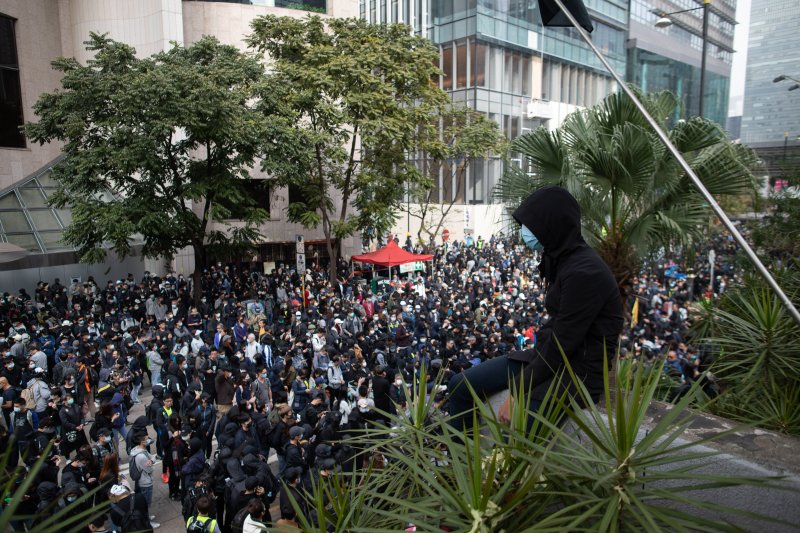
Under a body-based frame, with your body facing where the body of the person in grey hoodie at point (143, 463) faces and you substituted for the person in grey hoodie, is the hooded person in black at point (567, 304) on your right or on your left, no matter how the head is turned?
on your right

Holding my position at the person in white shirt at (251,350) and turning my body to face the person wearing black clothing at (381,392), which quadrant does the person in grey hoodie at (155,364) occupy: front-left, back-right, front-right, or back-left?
back-right

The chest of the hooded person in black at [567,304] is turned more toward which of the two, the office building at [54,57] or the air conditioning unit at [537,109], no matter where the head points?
the office building

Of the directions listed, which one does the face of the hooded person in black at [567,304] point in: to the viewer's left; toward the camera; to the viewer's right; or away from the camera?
to the viewer's left

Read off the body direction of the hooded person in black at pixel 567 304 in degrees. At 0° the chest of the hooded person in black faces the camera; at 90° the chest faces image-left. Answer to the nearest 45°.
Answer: approximately 90°

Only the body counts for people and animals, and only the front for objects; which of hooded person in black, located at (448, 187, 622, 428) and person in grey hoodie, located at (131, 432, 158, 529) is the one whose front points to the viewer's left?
the hooded person in black

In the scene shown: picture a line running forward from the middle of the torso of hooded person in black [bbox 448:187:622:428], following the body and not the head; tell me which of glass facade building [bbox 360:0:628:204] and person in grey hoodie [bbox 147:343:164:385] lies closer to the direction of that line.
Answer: the person in grey hoodie

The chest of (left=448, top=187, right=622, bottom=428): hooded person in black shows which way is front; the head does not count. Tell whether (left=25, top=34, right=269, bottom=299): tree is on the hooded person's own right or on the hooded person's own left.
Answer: on the hooded person's own right

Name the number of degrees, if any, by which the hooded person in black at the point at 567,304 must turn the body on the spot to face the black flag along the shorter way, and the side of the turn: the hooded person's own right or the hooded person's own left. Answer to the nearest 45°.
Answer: approximately 90° to the hooded person's own right

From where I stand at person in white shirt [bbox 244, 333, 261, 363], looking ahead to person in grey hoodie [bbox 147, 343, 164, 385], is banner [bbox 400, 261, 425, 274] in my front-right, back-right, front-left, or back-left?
back-right
